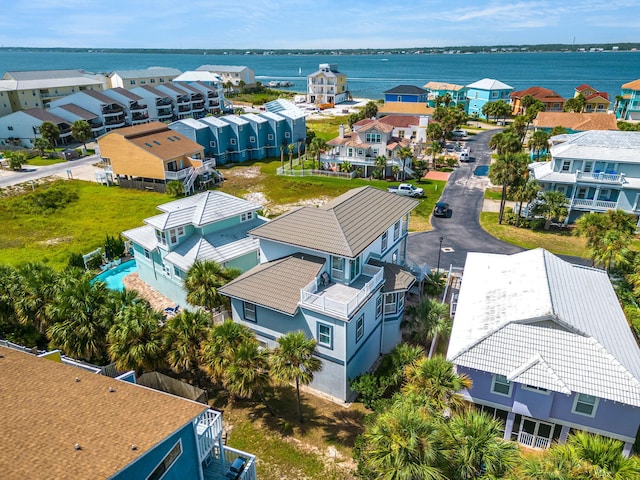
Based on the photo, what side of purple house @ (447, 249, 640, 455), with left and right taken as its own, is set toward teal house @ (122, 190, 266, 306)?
right

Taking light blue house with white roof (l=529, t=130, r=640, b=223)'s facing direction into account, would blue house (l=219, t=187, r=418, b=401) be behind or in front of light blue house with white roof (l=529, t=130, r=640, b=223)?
in front

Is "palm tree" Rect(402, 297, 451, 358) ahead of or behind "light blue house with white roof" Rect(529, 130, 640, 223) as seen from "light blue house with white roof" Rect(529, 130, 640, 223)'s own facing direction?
ahead

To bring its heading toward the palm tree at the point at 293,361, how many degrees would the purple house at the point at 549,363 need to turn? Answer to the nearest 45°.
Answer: approximately 45° to its right

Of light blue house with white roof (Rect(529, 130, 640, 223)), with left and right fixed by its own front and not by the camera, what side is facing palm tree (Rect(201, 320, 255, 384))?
front
